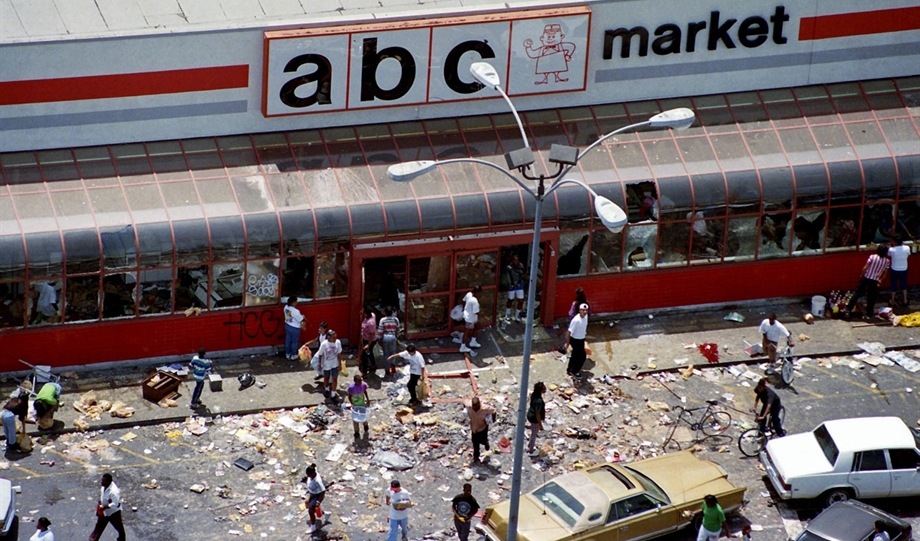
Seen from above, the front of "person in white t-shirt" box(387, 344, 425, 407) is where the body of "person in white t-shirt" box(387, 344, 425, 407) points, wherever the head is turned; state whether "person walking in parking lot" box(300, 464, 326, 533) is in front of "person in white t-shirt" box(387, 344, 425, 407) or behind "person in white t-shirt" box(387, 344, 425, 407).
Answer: in front

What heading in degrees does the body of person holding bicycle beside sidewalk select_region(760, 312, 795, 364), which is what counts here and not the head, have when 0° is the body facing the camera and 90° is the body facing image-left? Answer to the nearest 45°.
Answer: approximately 45°

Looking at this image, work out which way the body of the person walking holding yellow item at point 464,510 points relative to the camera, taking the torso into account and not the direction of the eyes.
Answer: toward the camera

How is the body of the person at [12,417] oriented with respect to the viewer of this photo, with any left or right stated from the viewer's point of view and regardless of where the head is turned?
facing to the right of the viewer

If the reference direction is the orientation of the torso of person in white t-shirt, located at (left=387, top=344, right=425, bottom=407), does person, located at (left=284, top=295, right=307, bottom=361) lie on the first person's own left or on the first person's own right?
on the first person's own right

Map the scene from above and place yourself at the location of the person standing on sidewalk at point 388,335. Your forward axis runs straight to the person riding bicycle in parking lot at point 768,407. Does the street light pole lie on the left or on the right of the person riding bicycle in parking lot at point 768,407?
right
